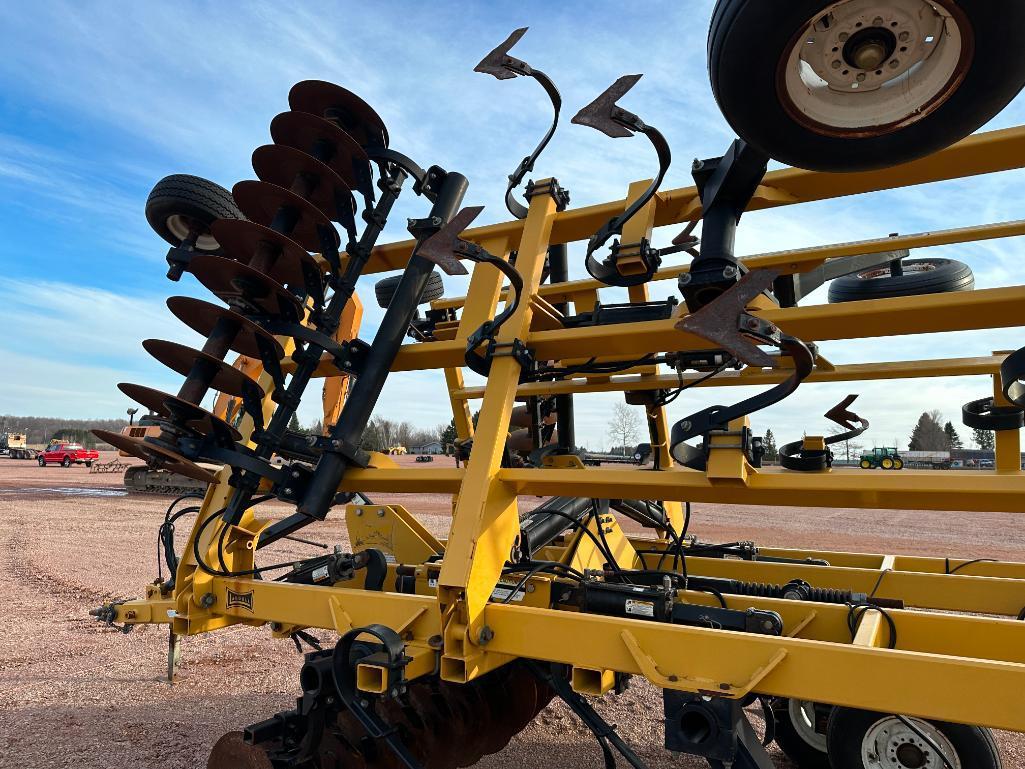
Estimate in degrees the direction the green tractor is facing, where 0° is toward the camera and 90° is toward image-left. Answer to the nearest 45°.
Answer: approximately 90°

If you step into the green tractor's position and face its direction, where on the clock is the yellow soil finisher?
The yellow soil finisher is roughly at 9 o'clock from the green tractor.

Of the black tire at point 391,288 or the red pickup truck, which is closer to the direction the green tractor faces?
the red pickup truck

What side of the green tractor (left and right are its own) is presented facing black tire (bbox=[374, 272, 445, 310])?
left

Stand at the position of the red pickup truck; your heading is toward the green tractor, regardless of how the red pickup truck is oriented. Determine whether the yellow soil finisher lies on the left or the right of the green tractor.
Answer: right

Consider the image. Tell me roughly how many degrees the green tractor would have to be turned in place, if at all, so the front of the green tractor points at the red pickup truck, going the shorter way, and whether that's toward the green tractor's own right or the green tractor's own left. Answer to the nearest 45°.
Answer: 0° — it already faces it
